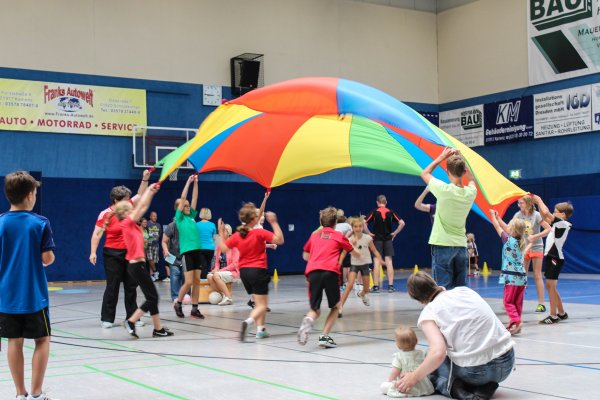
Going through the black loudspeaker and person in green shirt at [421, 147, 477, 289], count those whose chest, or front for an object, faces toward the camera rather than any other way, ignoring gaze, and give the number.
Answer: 1

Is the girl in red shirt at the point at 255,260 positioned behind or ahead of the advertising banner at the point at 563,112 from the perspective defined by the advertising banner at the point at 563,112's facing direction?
ahead

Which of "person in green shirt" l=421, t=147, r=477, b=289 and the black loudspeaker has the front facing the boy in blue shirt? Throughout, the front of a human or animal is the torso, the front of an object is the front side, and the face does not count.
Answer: the black loudspeaker

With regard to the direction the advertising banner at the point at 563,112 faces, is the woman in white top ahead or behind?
ahead

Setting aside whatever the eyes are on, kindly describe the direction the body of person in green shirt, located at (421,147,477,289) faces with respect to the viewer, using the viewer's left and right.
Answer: facing away from the viewer and to the left of the viewer

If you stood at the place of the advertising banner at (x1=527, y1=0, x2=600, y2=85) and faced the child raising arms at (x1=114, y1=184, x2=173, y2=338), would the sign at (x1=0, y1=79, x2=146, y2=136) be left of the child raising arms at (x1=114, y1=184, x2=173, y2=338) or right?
right

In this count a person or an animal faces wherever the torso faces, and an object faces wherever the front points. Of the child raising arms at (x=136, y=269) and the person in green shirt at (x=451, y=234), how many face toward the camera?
0

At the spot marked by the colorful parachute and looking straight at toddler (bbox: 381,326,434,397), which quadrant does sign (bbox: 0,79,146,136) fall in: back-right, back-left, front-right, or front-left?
back-right

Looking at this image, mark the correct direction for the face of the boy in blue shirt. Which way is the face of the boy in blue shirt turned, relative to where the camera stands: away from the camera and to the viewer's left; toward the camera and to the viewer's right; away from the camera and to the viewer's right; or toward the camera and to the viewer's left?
away from the camera and to the viewer's right

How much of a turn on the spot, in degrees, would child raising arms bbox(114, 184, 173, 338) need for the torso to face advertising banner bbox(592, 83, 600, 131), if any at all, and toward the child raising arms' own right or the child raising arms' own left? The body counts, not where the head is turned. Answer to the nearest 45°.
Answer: approximately 45° to the child raising arms' own left

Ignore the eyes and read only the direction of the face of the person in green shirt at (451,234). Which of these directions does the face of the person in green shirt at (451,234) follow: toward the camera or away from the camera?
away from the camera

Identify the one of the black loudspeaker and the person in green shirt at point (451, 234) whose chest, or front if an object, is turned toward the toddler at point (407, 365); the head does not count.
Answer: the black loudspeaker

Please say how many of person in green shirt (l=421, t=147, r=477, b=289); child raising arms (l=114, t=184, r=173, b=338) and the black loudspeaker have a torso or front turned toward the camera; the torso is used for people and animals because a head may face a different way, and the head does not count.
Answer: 1
